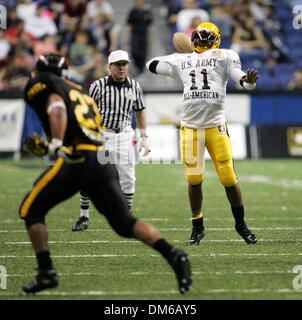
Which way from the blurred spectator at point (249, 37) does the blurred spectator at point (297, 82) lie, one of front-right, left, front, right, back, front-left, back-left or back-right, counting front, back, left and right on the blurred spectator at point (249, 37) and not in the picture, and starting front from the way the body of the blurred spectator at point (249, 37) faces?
front-left

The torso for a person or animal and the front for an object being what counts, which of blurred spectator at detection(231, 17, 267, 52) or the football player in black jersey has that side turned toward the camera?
the blurred spectator

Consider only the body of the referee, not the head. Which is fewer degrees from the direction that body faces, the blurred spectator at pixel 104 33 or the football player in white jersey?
the football player in white jersey

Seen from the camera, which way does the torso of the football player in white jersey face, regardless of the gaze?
toward the camera

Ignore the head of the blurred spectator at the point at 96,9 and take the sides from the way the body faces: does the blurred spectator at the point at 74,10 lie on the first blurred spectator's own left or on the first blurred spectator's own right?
on the first blurred spectator's own right

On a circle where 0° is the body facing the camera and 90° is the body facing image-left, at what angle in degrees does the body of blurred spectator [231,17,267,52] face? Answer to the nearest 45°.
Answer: approximately 0°

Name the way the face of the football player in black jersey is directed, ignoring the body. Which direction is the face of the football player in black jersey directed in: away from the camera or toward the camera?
away from the camera

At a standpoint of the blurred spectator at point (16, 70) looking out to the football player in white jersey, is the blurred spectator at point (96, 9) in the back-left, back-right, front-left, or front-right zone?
back-left

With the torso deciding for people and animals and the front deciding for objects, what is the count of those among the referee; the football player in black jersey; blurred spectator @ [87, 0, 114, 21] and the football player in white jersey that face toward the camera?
3

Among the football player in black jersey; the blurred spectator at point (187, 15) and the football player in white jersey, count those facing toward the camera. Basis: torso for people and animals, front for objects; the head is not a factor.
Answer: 2

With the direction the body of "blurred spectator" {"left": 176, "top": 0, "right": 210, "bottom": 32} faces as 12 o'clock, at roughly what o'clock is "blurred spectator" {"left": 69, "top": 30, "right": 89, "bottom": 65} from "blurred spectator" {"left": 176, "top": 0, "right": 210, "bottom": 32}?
"blurred spectator" {"left": 69, "top": 30, "right": 89, "bottom": 65} is roughly at 2 o'clock from "blurred spectator" {"left": 176, "top": 0, "right": 210, "bottom": 32}.

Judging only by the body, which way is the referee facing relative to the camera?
toward the camera

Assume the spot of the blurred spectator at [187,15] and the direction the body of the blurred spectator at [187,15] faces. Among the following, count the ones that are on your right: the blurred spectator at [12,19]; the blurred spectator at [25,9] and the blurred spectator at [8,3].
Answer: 3

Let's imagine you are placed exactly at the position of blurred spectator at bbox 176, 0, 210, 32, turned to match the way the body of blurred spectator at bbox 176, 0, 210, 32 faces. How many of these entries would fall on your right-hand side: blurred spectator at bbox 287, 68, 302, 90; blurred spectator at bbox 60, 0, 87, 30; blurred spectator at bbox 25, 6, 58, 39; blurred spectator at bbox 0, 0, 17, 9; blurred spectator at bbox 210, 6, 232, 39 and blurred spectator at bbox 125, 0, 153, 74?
4
